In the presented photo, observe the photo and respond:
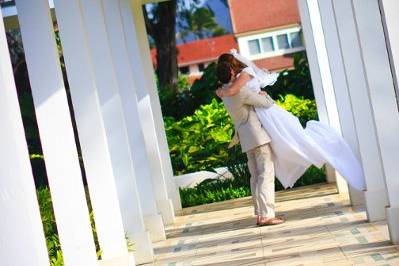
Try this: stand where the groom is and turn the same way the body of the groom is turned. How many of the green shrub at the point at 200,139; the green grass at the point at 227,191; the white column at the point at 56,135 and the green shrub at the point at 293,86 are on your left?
3

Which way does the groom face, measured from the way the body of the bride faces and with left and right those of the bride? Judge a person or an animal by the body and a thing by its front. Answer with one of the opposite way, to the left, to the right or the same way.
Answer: the opposite way

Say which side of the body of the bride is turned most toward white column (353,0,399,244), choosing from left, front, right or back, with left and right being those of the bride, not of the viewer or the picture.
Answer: left
